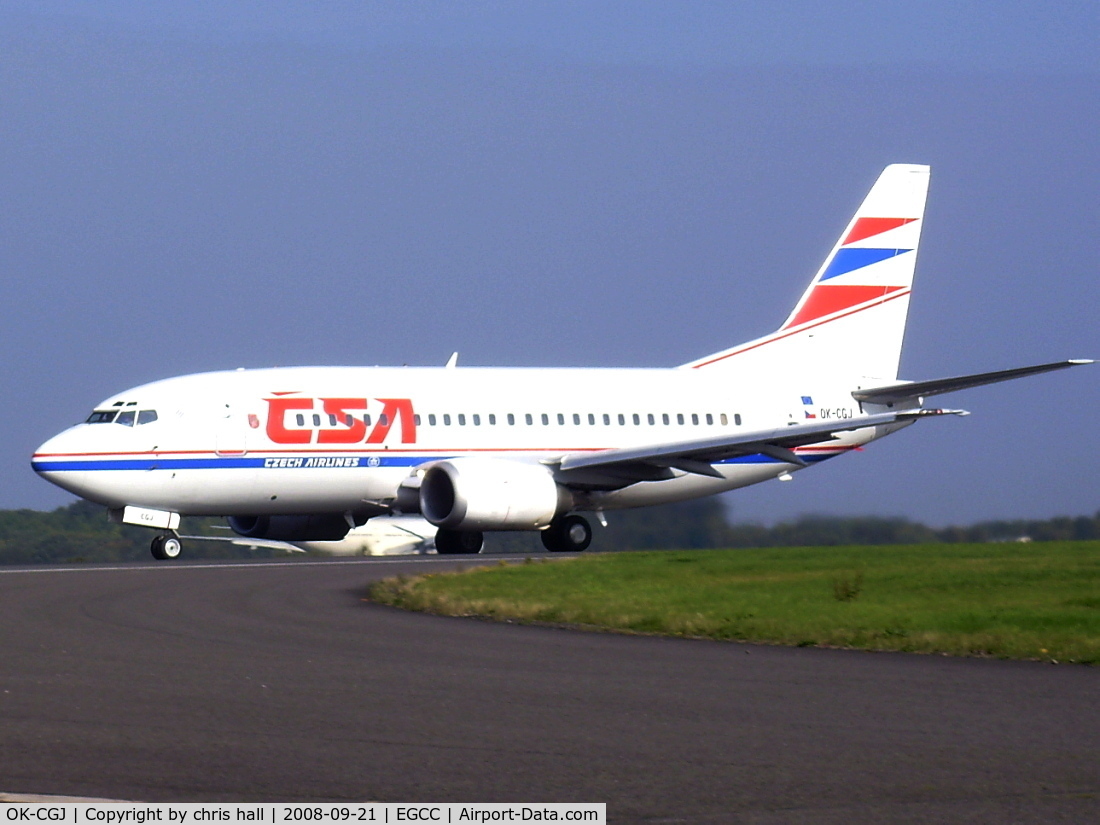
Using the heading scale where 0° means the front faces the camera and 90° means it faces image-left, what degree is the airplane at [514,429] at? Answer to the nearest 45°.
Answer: approximately 45°
